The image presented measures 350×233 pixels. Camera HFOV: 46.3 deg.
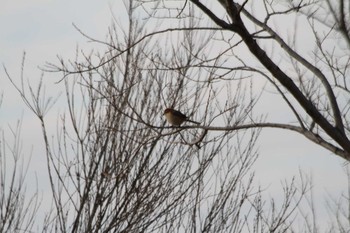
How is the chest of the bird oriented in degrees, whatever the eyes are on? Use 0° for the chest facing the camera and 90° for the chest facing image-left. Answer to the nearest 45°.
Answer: approximately 90°
